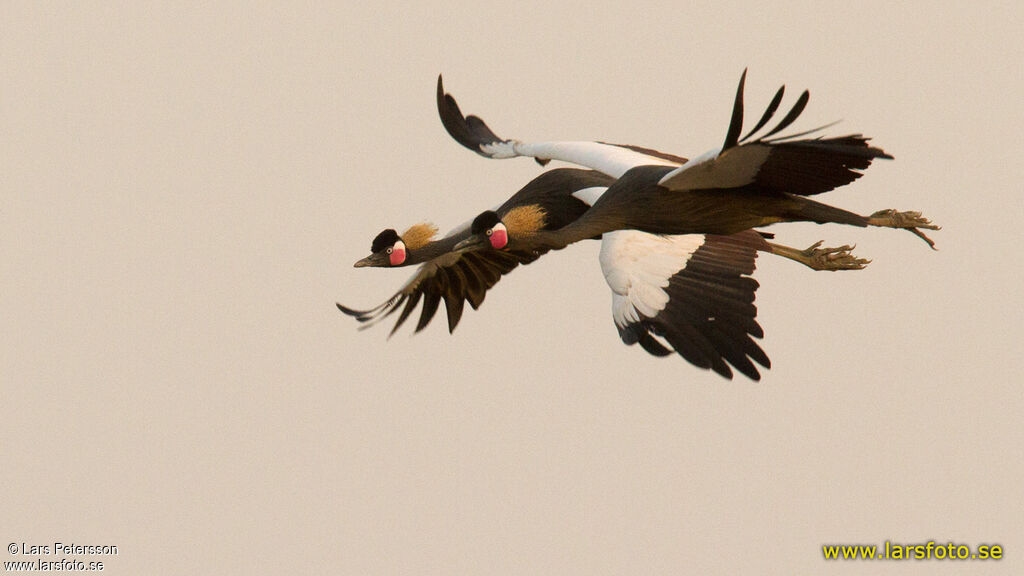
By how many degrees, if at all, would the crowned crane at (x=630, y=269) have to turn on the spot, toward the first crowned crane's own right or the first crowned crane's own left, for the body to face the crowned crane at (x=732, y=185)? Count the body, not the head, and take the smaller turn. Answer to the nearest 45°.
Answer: approximately 135° to the first crowned crane's own left

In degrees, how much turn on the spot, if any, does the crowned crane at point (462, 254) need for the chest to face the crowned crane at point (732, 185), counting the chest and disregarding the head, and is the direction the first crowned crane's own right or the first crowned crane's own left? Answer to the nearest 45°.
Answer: approximately 135° to the first crowned crane's own left

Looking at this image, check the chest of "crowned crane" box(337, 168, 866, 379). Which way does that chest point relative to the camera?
to the viewer's left
